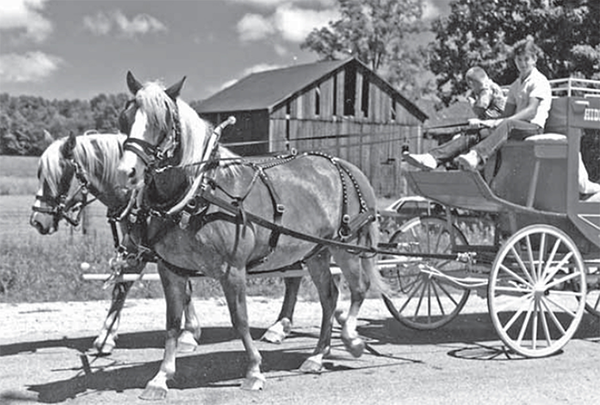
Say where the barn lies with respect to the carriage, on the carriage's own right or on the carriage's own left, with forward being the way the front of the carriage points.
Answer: on the carriage's own right

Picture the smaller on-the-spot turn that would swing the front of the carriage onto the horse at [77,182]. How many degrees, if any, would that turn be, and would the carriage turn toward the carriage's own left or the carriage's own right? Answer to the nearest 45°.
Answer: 0° — it already faces it

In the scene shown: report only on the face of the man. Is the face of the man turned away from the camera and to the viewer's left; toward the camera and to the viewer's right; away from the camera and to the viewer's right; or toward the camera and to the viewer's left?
toward the camera and to the viewer's left

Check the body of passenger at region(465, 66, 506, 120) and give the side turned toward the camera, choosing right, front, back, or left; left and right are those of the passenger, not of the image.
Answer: left

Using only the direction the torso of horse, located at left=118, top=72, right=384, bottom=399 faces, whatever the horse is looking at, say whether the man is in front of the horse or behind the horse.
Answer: behind

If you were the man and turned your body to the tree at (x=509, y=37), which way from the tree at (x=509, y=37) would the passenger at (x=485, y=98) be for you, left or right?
left

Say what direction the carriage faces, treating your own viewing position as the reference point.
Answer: facing the viewer and to the left of the viewer

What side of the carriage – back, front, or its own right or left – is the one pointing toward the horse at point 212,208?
front

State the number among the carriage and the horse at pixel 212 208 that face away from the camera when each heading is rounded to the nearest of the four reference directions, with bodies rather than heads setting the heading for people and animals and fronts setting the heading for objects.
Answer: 0
